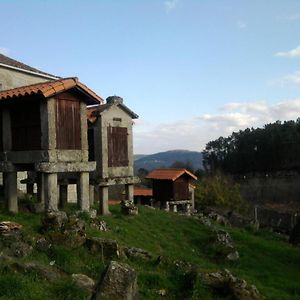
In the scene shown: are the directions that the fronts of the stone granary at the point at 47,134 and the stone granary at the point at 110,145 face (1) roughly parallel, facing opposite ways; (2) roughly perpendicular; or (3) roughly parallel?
roughly parallel

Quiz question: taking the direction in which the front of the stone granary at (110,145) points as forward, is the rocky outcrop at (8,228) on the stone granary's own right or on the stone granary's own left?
on the stone granary's own right

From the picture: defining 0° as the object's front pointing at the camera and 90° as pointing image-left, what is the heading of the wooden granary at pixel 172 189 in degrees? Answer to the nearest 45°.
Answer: approximately 315°

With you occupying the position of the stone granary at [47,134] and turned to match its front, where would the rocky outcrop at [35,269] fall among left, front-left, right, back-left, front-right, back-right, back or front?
front-right

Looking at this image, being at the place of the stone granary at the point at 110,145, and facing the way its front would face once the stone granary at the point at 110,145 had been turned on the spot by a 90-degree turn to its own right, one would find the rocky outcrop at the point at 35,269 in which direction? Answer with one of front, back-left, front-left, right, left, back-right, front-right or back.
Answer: front-left

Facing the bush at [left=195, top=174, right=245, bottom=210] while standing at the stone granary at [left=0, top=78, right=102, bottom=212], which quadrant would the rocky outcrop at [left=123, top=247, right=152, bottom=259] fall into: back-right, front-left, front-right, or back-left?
back-right

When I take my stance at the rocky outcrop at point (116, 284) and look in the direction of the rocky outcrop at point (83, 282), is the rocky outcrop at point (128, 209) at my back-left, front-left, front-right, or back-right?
front-right

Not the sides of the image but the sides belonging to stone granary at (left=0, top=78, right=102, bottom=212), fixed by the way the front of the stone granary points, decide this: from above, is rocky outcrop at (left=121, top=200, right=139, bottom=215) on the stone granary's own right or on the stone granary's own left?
on the stone granary's own left

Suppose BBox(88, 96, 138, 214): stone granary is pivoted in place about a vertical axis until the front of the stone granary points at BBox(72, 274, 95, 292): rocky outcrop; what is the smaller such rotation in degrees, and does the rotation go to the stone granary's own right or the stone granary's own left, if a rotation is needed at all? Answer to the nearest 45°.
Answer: approximately 45° to the stone granary's own right

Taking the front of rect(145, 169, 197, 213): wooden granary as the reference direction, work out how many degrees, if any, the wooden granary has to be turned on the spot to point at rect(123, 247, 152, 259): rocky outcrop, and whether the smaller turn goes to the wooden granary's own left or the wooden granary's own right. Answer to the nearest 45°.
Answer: approximately 45° to the wooden granary's own right

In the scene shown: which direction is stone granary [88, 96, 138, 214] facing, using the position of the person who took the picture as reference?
facing the viewer and to the right of the viewer

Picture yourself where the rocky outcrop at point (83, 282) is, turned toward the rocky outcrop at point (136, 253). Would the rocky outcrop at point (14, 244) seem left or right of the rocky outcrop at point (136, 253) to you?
left

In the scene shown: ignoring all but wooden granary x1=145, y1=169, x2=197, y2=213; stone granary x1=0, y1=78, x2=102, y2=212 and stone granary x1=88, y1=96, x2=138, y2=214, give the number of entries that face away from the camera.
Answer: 0

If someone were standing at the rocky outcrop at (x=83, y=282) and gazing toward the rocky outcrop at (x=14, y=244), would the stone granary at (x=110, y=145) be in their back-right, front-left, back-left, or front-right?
front-right

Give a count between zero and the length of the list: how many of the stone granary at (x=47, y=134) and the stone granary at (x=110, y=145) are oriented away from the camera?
0

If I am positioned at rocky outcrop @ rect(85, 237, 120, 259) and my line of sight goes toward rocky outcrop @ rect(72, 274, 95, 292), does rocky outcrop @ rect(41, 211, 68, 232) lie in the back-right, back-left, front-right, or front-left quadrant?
back-right

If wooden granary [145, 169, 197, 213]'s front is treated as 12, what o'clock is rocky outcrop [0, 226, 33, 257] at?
The rocky outcrop is roughly at 2 o'clock from the wooden granary.
